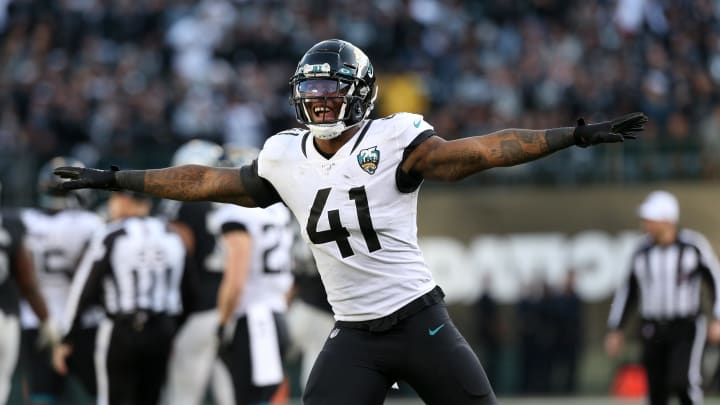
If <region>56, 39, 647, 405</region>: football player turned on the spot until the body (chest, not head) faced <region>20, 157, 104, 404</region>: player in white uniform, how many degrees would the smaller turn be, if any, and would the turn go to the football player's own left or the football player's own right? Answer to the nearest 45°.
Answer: approximately 135° to the football player's own right

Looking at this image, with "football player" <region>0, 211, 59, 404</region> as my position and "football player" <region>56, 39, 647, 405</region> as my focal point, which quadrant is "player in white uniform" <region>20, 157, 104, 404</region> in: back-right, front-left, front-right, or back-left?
back-left

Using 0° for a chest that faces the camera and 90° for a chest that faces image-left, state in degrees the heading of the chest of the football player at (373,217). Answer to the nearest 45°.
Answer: approximately 0°
